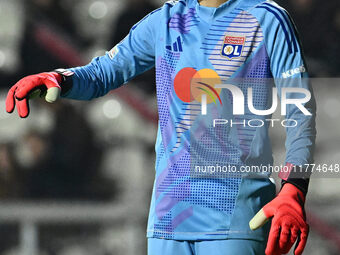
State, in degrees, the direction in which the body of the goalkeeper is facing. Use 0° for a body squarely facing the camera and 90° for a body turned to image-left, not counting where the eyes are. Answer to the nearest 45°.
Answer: approximately 0°
